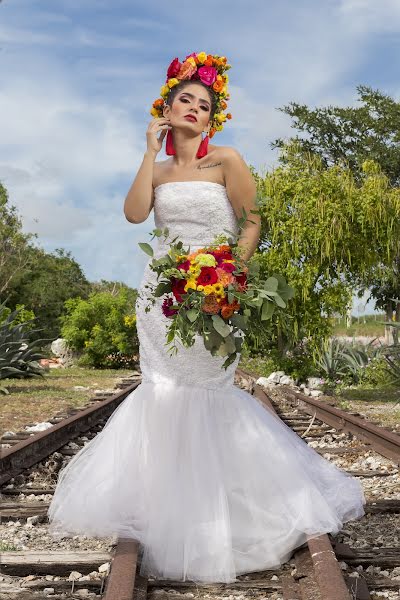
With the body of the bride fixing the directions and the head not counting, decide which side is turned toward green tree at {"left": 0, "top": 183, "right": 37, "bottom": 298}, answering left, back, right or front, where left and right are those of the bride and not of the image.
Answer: back

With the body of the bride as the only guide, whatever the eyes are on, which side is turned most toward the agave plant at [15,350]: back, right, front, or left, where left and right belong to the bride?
back

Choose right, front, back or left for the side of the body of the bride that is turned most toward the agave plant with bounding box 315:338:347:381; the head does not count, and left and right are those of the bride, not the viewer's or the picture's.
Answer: back

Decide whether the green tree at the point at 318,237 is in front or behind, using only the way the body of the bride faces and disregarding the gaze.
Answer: behind

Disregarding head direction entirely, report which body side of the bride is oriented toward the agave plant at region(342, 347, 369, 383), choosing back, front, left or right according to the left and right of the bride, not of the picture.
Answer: back

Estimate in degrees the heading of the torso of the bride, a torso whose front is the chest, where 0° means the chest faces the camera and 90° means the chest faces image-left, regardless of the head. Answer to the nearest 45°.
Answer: approximately 0°

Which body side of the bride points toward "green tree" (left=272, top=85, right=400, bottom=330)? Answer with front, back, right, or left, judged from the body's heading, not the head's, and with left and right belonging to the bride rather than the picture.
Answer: back
